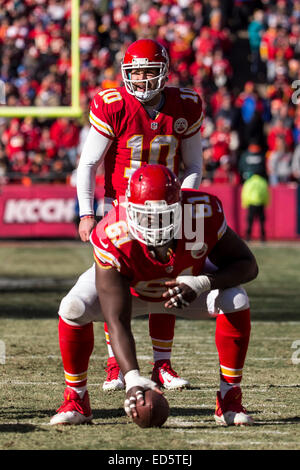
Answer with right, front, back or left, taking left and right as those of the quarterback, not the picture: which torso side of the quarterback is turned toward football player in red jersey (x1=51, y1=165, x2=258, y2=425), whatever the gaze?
front

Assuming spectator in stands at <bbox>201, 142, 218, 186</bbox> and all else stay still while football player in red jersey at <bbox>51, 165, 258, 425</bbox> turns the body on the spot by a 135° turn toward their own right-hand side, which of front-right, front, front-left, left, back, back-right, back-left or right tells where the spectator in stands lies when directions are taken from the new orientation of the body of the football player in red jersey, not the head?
front-right

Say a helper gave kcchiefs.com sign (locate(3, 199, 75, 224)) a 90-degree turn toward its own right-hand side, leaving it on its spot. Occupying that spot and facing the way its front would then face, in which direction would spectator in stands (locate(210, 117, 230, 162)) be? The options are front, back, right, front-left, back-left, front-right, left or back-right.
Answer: back

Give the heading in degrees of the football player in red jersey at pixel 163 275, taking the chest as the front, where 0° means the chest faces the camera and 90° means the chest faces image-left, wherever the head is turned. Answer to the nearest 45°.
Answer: approximately 0°

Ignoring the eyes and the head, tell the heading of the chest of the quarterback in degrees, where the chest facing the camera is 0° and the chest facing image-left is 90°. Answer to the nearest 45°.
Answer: approximately 0°

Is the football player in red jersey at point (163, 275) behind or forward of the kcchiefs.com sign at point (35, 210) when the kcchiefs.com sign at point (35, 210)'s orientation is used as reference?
forward

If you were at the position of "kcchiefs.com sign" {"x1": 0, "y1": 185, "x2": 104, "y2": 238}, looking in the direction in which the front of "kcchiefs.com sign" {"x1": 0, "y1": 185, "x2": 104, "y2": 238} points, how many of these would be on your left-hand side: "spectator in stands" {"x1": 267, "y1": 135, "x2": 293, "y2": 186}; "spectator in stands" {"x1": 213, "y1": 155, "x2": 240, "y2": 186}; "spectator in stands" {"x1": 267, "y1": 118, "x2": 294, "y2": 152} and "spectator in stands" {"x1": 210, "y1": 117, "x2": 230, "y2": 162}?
4

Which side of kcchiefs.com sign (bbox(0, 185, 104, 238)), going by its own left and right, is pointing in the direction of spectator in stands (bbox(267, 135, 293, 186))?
left

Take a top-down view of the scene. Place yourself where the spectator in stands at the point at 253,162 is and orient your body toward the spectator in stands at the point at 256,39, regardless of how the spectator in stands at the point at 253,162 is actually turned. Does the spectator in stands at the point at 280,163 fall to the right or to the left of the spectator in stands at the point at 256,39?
right

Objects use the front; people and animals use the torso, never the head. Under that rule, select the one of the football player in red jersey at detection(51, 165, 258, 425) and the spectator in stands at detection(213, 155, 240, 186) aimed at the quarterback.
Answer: the spectator in stands

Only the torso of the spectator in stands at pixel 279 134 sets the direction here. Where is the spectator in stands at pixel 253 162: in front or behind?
in front
